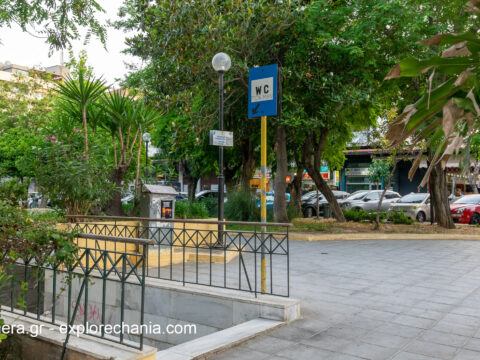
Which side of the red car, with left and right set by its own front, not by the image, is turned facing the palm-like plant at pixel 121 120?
front

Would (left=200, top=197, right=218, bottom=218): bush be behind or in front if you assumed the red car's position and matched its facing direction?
in front

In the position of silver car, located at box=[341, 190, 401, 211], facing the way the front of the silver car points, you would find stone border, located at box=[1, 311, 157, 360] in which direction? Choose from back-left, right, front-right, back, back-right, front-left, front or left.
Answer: front-left

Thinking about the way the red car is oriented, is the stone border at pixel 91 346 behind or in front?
in front

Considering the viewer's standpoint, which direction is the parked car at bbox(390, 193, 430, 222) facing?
facing the viewer and to the left of the viewer

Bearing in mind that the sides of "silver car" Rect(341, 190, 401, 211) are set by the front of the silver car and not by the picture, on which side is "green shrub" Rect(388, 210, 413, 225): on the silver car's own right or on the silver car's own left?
on the silver car's own left

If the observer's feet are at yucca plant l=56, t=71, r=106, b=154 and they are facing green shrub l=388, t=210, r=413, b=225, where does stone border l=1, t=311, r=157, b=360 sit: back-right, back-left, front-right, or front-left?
back-right

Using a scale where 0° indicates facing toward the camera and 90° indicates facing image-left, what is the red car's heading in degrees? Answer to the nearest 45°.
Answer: approximately 45°

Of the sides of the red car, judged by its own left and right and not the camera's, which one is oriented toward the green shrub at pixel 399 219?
front

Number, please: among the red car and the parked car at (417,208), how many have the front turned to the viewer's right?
0

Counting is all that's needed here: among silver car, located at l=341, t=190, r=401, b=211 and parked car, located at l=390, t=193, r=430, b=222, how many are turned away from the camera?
0

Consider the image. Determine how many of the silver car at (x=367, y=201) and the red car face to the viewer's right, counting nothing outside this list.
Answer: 0

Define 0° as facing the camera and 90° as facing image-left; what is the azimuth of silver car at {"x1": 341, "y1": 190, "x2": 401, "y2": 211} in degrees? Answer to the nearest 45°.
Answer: approximately 45°
